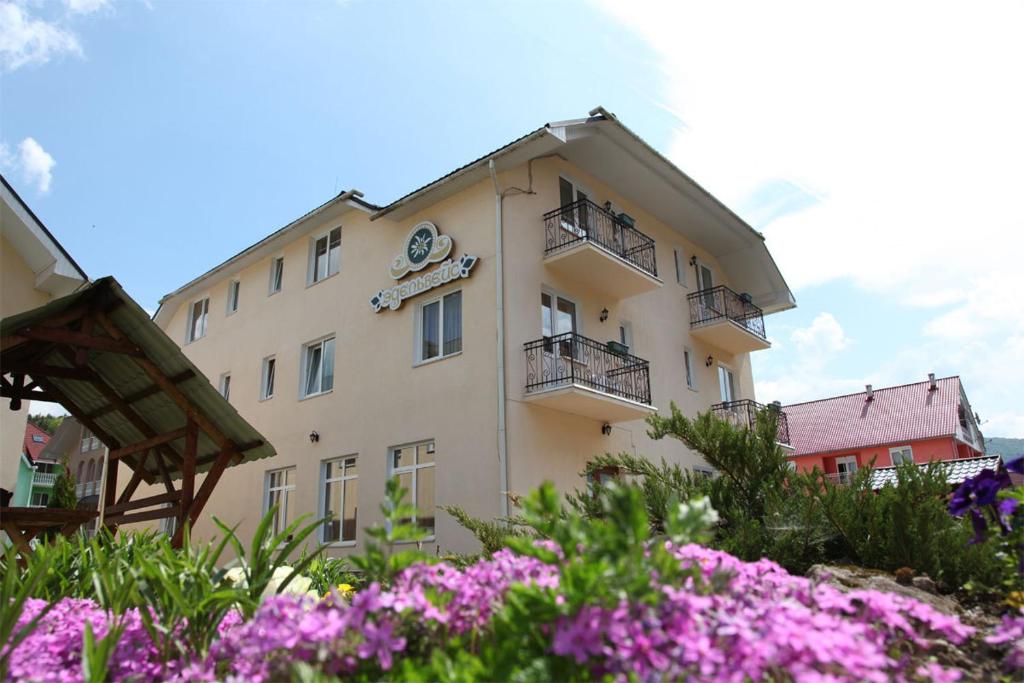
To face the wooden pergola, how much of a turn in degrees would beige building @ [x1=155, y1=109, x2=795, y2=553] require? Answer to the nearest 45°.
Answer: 0° — it already faces it

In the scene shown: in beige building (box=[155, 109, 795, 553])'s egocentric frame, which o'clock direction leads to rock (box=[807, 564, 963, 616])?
The rock is roughly at 10 o'clock from the beige building.

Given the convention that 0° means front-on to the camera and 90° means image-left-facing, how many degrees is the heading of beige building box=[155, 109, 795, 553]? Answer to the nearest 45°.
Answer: approximately 45°

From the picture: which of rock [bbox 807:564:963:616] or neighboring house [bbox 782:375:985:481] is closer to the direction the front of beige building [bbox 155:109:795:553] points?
the rock

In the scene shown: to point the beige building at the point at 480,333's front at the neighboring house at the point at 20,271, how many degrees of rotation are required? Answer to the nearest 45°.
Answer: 0° — it already faces it

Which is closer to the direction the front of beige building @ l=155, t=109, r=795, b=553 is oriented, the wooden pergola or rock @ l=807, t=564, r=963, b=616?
the wooden pergola

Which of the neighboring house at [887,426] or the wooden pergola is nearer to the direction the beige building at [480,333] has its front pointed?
the wooden pergola

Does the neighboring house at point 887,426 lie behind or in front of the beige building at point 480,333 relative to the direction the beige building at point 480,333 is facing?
behind
